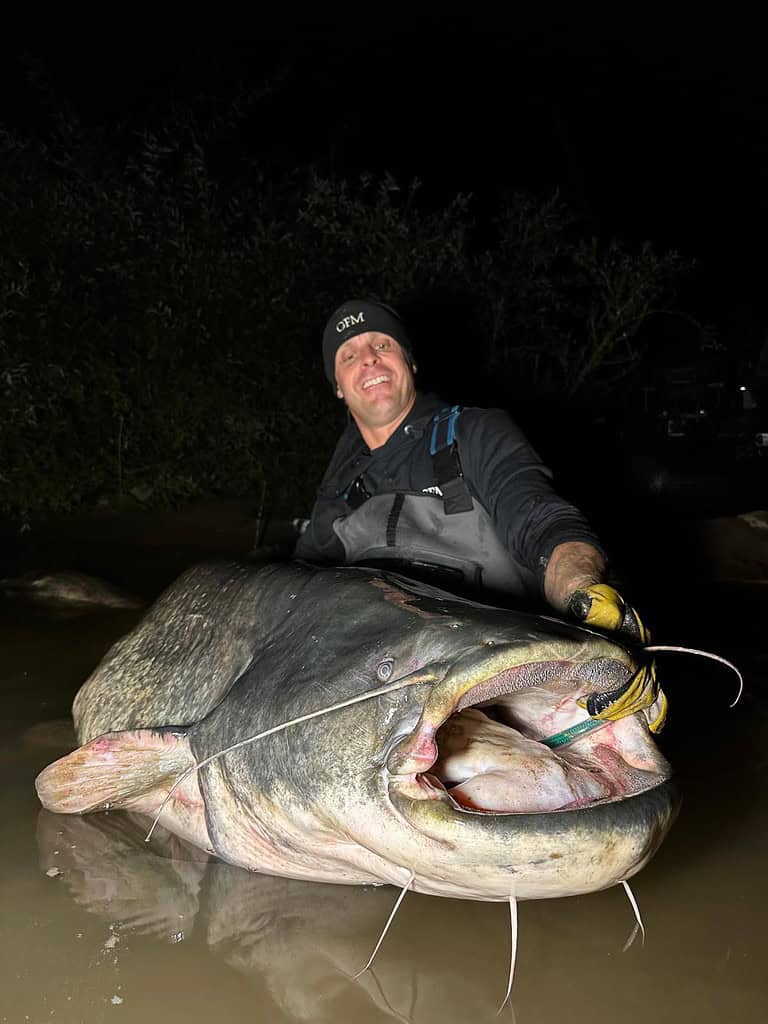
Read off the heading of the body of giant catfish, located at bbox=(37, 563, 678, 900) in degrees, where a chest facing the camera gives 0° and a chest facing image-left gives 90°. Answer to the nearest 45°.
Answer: approximately 315°
